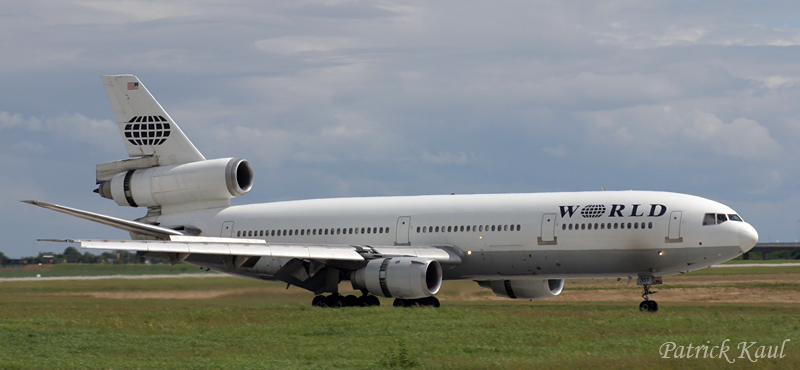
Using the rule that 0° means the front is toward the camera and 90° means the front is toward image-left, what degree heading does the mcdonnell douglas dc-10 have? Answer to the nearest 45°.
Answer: approximately 315°
